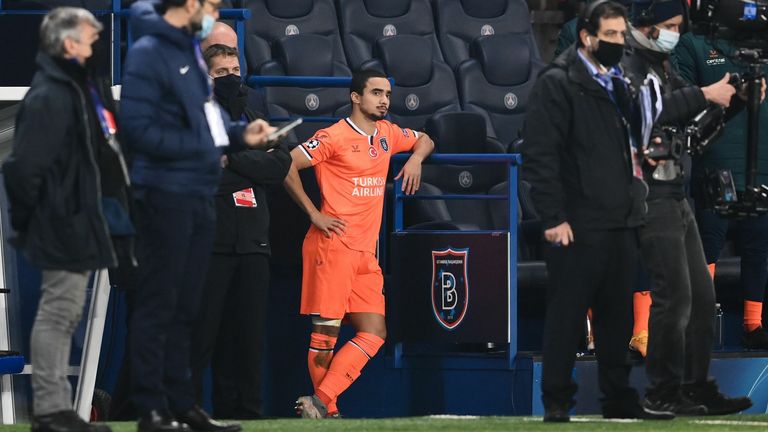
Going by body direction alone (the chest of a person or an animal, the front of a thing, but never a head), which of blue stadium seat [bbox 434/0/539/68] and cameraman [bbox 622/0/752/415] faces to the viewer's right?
the cameraman

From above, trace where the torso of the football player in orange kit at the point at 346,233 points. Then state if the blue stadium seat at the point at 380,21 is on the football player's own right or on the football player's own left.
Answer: on the football player's own left

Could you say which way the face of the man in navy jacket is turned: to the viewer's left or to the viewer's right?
to the viewer's right

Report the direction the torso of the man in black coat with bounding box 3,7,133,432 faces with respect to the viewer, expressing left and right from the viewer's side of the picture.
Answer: facing to the right of the viewer

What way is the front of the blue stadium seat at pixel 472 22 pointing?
toward the camera

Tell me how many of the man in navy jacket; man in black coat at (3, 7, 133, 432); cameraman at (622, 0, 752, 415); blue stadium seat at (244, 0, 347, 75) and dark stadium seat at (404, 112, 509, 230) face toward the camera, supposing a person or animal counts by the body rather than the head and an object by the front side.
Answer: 2

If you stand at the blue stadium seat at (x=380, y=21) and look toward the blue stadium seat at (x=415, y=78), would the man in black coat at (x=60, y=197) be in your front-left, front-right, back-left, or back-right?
front-right

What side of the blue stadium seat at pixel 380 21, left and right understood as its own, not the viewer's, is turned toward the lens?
front

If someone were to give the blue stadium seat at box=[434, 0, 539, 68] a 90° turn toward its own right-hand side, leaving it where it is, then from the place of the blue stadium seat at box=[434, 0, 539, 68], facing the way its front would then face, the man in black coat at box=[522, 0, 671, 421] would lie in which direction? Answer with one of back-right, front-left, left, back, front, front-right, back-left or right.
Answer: left

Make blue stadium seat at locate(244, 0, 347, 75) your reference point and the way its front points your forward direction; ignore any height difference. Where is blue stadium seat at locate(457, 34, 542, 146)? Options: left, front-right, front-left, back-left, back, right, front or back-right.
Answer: left

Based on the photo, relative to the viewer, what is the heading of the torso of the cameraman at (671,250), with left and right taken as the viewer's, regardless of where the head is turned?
facing to the right of the viewer

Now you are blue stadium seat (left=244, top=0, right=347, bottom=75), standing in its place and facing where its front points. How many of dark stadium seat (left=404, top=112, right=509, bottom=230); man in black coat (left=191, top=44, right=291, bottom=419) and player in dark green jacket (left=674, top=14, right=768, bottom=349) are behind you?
0
